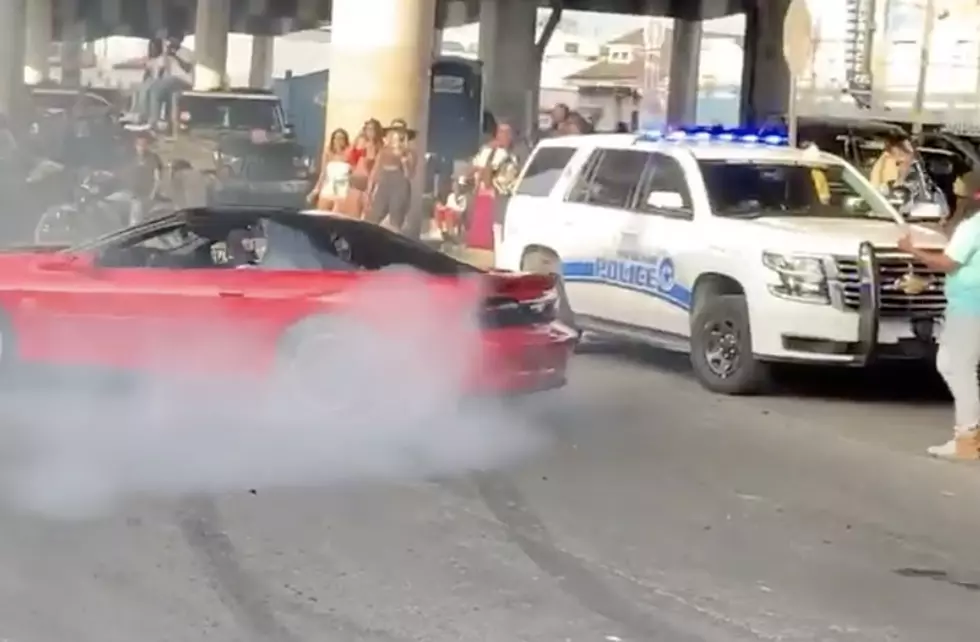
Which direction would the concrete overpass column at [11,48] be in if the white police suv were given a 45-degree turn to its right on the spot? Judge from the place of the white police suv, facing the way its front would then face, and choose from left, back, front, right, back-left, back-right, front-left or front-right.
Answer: back-right

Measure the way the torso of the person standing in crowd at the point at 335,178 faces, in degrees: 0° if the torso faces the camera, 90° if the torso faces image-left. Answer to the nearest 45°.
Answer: approximately 0°

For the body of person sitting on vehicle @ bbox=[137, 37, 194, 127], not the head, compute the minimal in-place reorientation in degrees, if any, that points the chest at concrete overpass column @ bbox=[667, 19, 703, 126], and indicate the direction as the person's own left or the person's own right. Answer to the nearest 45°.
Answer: approximately 135° to the person's own left

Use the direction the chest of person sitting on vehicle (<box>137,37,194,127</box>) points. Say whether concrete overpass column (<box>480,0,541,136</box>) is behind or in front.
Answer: behind

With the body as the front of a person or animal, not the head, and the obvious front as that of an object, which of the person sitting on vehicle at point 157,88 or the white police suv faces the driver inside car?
the person sitting on vehicle

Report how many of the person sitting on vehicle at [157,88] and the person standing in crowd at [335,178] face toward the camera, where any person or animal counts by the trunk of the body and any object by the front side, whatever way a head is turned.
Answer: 2

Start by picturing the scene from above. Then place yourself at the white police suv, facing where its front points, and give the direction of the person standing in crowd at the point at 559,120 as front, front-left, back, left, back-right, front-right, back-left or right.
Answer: back-left

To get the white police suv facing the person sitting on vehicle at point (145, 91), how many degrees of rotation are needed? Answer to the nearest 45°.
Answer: approximately 180°

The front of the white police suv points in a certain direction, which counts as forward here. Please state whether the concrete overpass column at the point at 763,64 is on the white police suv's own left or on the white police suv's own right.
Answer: on the white police suv's own left

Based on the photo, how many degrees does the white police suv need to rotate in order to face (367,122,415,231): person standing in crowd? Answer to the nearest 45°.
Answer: approximately 180°

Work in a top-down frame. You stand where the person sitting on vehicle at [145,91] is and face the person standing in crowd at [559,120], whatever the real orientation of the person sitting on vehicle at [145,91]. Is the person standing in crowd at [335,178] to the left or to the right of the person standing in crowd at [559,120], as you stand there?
right
